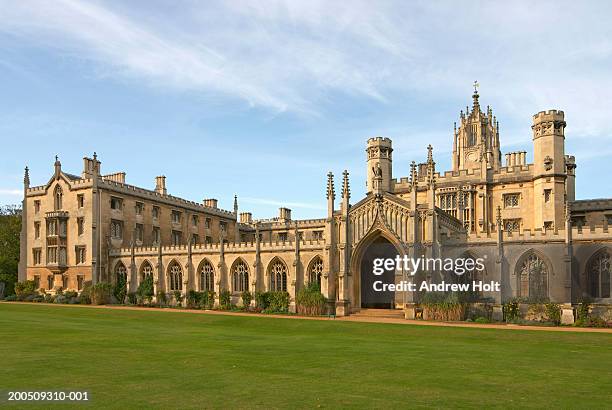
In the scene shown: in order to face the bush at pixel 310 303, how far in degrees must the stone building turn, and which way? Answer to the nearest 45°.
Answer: approximately 45° to its right

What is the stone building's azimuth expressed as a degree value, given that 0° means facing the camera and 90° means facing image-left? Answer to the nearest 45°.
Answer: approximately 45°
